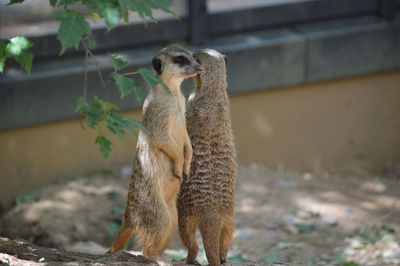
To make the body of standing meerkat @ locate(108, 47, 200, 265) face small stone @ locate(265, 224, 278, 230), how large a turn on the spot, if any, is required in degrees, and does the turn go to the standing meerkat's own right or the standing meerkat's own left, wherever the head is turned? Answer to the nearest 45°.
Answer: approximately 45° to the standing meerkat's own left

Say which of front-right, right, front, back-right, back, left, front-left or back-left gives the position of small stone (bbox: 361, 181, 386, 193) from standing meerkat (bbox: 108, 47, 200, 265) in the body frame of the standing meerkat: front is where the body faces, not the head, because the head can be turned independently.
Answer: front-left

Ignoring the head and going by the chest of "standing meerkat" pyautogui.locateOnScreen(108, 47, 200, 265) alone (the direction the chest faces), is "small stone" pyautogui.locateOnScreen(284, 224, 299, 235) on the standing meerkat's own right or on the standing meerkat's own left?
on the standing meerkat's own left

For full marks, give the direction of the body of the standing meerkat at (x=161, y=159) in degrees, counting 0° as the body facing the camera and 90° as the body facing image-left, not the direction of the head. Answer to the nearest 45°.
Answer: approximately 270°

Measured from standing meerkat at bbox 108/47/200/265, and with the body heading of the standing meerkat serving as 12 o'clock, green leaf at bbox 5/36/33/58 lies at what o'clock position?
The green leaf is roughly at 5 o'clock from the standing meerkat.

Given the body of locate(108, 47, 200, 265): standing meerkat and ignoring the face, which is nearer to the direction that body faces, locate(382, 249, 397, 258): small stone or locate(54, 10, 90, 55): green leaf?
the small stone
